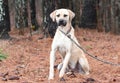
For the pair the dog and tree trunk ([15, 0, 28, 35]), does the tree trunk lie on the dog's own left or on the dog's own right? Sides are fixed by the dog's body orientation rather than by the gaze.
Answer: on the dog's own right

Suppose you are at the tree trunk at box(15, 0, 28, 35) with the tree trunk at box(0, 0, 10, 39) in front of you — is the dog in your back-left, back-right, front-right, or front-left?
back-left

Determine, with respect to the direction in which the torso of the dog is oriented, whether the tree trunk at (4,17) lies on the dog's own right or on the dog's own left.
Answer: on the dog's own right

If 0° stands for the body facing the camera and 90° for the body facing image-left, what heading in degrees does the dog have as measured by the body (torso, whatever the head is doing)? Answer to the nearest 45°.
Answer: approximately 45°
